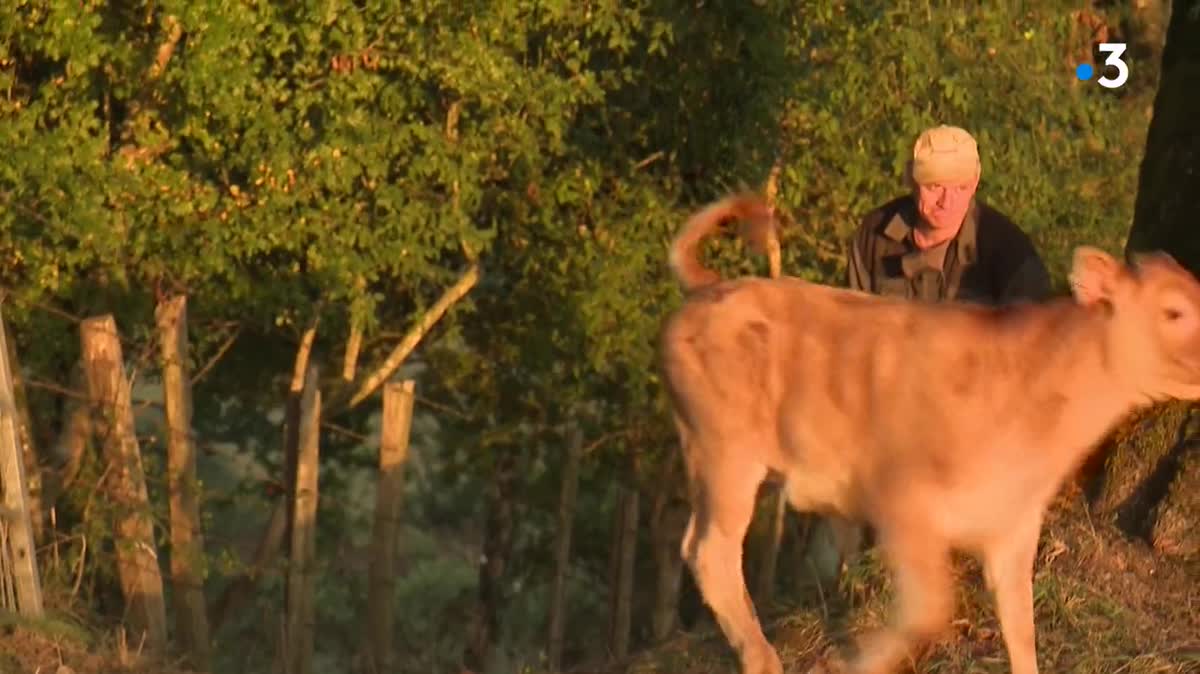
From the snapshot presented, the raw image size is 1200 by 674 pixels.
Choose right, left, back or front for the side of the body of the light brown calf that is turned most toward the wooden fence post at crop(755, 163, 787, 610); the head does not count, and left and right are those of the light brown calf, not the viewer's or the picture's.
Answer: left

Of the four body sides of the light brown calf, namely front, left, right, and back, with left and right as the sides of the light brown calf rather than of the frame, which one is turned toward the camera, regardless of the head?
right

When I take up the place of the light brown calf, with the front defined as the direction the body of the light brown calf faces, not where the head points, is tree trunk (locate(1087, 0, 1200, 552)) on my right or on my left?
on my left

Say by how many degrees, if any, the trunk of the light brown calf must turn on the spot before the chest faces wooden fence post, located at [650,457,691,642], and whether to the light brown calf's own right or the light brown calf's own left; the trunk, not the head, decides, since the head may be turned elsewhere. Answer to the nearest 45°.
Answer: approximately 90° to the light brown calf's own left
